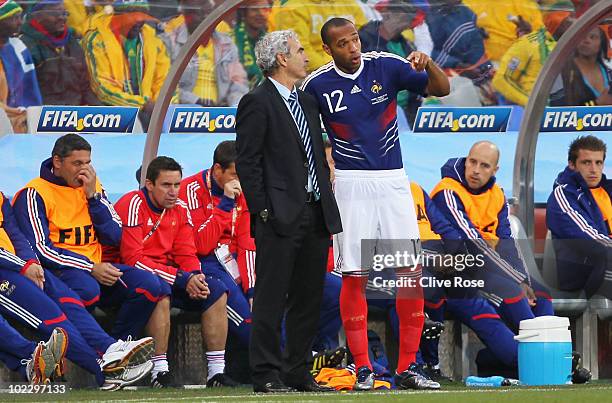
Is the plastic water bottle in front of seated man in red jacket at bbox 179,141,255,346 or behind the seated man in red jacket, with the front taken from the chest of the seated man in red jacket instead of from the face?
in front

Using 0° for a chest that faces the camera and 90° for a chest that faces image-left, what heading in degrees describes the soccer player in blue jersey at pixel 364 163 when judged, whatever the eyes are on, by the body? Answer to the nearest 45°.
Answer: approximately 0°

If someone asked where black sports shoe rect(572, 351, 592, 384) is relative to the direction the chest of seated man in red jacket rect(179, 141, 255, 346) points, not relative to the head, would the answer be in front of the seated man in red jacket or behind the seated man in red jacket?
in front

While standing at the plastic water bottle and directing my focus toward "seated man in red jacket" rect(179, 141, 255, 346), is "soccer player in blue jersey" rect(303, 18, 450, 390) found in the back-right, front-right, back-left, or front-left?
front-left

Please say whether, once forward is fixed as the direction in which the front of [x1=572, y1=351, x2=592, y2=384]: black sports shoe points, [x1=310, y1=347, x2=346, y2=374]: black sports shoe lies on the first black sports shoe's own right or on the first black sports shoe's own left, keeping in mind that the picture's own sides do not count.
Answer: on the first black sports shoe's own right

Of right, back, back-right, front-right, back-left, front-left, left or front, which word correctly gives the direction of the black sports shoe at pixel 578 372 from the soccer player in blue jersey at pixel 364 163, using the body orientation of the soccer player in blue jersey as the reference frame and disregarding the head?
back-left

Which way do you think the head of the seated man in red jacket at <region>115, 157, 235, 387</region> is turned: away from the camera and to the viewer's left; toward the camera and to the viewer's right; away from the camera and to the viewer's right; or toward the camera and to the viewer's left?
toward the camera and to the viewer's right

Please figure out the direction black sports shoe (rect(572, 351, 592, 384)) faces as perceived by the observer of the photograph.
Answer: facing the viewer and to the right of the viewer

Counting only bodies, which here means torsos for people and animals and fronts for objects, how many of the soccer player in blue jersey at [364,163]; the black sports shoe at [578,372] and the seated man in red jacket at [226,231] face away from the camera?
0

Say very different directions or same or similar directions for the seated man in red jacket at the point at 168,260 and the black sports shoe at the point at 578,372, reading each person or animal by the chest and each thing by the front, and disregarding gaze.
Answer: same or similar directions

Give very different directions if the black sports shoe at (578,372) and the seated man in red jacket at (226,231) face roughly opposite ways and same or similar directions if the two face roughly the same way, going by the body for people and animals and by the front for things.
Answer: same or similar directions

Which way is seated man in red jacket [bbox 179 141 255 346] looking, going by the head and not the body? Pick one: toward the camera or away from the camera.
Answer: toward the camera

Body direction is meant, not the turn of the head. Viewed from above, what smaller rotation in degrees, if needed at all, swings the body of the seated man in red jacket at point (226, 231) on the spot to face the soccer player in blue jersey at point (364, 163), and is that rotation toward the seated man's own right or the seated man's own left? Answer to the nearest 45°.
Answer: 0° — they already face them

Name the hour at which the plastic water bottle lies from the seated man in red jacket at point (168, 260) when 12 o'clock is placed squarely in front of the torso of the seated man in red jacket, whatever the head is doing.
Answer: The plastic water bottle is roughly at 11 o'clock from the seated man in red jacket.
